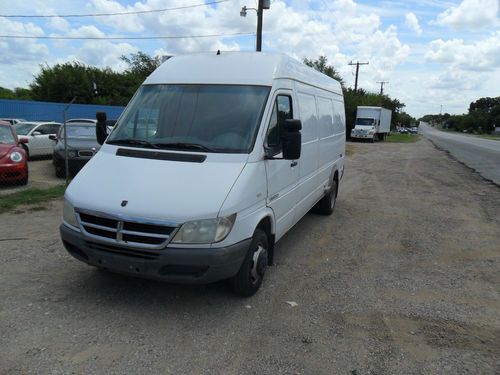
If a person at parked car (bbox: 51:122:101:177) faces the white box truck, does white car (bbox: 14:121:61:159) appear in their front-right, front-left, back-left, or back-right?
front-left

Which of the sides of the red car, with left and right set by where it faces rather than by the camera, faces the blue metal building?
back

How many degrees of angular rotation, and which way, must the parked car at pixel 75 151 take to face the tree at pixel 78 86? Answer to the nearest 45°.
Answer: approximately 135° to its left

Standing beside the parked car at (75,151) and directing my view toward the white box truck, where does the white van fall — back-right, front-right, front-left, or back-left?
back-right

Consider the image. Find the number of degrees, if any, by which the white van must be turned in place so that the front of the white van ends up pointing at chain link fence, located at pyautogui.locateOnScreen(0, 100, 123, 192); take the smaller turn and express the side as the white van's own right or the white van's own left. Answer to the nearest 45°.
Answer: approximately 90° to the white van's own right

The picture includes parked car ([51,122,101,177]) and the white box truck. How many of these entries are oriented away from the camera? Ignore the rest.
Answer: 0

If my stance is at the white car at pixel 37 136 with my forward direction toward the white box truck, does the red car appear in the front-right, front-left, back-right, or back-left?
back-right

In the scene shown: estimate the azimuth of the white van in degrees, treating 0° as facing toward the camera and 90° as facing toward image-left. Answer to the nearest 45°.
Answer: approximately 45°

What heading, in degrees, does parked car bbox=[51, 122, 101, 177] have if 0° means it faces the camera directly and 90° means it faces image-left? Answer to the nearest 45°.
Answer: approximately 315°

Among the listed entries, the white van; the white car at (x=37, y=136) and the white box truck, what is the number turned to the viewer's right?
0

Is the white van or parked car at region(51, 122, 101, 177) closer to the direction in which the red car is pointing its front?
the white van

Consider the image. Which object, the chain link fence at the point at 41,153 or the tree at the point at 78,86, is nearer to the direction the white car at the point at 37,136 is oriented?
the chain link fence

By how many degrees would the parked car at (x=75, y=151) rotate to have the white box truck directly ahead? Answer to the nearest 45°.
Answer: approximately 90° to its left

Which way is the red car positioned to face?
toward the camera

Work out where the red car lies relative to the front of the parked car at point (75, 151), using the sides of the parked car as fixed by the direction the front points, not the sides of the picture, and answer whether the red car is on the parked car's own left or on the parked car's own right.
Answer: on the parked car's own right
